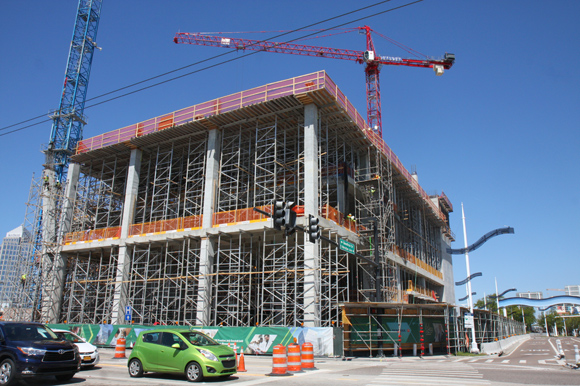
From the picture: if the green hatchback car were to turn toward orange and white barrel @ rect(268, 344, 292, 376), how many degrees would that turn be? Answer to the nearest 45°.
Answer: approximately 45° to its left

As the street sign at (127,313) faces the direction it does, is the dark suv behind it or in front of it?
in front

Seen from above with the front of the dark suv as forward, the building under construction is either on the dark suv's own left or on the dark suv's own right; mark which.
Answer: on the dark suv's own left

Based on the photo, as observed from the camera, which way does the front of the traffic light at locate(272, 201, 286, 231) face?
facing the viewer and to the right of the viewer

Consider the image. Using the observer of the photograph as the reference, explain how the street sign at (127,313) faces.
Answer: facing the viewer

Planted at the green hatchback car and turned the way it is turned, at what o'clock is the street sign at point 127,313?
The street sign is roughly at 7 o'clock from the green hatchback car.

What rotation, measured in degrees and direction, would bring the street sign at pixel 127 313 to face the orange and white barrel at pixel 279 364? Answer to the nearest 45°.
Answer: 0° — it already faces it

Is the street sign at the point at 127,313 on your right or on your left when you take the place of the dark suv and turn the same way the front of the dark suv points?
on your left

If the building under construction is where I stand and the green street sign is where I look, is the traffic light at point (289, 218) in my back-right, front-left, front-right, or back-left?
front-right

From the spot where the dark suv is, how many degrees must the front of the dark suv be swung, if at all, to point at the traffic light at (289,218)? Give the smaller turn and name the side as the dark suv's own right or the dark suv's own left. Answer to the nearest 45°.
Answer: approximately 45° to the dark suv's own left

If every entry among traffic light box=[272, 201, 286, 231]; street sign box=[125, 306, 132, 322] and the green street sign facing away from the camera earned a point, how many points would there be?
0
